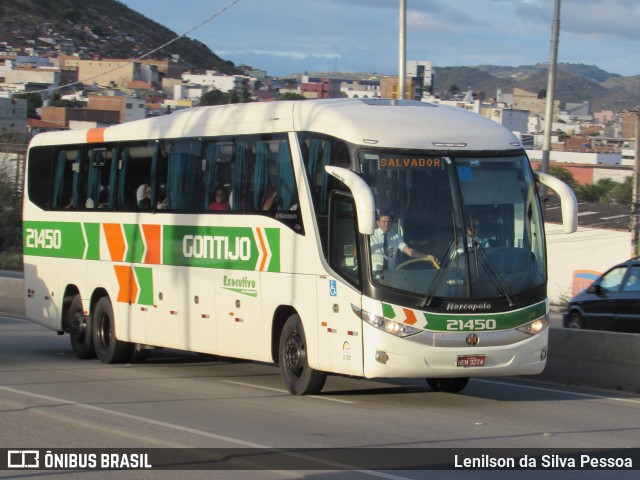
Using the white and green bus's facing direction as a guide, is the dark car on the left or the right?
on its left

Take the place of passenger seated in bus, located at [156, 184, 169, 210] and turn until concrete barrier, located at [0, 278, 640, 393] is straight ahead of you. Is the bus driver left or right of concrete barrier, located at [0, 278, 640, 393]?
right

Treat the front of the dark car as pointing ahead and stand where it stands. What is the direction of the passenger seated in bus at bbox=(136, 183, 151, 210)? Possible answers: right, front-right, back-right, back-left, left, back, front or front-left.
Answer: left

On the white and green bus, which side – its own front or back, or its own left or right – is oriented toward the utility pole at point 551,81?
left

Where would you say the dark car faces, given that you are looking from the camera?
facing away from the viewer and to the left of the viewer

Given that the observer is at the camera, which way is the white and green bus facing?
facing the viewer and to the right of the viewer

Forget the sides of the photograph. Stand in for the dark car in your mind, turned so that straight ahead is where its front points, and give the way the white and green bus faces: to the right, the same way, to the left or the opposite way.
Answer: the opposite way
